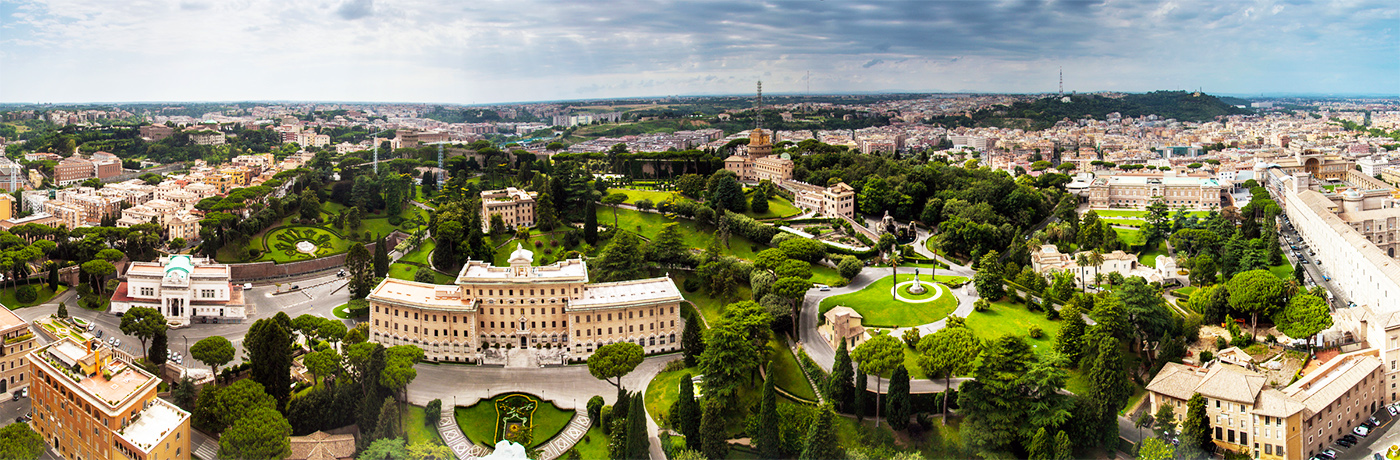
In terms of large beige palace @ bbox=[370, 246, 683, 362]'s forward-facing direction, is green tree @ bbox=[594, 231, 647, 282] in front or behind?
behind

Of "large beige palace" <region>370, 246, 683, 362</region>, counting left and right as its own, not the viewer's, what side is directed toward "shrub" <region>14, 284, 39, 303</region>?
right

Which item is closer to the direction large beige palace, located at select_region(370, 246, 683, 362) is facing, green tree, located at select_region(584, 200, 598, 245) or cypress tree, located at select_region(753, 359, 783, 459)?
the cypress tree

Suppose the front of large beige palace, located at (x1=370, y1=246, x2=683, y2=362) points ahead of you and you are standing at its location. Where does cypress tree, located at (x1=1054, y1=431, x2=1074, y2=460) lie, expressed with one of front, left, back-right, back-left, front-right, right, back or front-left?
front-left

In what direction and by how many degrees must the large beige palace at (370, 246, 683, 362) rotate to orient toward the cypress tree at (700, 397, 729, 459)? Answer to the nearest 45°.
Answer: approximately 45° to its left

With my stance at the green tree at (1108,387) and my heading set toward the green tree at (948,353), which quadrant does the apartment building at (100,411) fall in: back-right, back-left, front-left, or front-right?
front-left

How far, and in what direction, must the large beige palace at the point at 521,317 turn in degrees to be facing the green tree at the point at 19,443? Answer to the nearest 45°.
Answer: approximately 45° to its right

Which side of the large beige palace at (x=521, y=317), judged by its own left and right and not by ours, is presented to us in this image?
front

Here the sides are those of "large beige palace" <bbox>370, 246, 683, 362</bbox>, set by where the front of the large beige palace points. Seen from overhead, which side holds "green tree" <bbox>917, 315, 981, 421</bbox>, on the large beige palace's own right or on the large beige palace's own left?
on the large beige palace's own left

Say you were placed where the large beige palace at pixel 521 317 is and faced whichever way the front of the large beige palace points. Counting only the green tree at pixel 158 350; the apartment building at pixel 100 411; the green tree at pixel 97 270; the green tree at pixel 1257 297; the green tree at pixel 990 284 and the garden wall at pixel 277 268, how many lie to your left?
2

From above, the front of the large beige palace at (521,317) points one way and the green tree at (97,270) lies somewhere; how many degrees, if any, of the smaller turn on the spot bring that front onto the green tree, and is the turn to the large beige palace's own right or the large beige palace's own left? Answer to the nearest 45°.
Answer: approximately 135° to the large beige palace's own right

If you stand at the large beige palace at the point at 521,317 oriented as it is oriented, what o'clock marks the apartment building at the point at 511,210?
The apartment building is roughly at 6 o'clock from the large beige palace.

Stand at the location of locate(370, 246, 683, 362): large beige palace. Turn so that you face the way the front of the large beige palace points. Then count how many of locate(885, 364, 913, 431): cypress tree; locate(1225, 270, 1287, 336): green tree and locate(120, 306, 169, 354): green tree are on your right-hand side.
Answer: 1

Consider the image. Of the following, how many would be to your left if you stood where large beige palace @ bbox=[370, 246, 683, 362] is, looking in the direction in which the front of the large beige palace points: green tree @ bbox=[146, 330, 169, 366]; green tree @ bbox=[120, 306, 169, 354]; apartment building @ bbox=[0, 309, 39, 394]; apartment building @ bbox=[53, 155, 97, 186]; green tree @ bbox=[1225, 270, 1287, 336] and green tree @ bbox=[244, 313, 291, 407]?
1

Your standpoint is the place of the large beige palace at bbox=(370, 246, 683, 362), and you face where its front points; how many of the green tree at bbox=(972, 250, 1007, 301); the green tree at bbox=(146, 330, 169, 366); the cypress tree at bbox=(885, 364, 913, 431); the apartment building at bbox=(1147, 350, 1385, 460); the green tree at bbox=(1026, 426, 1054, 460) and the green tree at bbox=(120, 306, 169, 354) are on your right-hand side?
2
